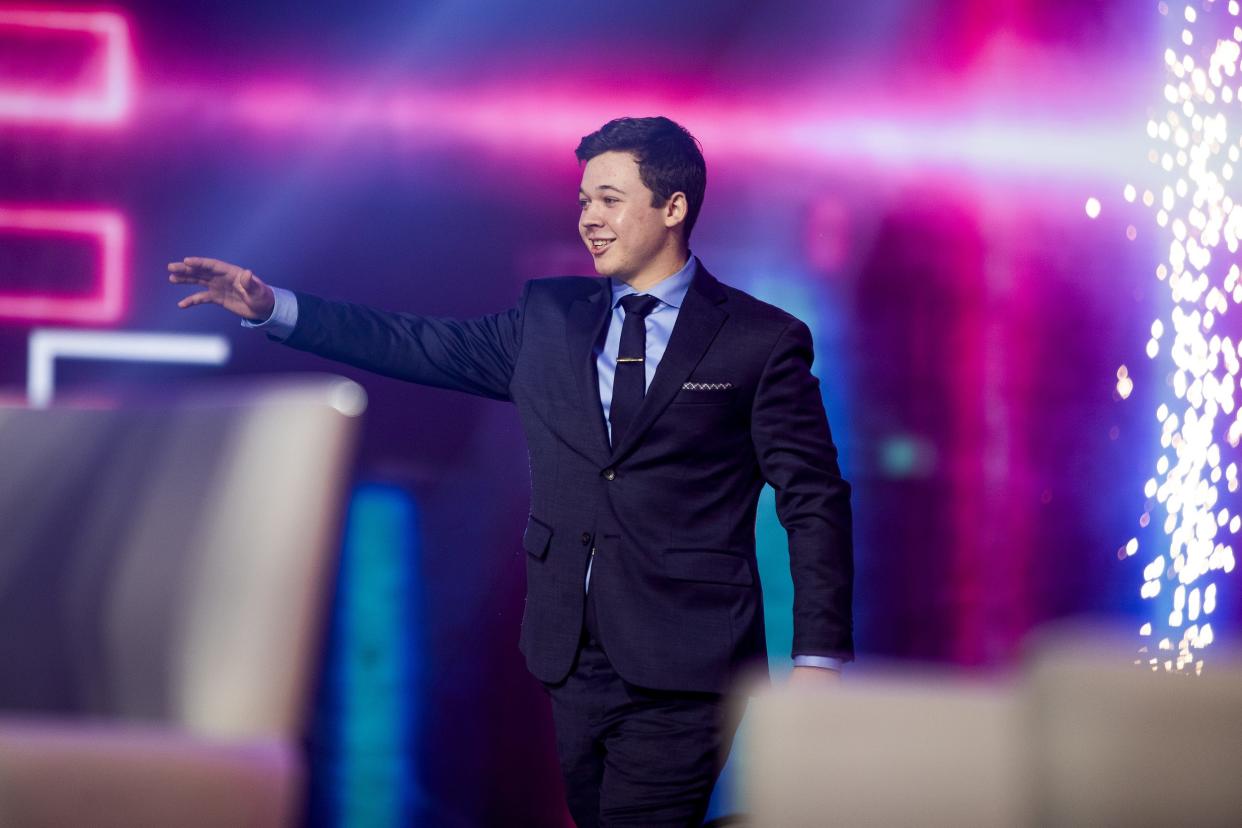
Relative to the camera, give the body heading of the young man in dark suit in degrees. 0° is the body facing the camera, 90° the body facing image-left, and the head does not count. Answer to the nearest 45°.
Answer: approximately 45°

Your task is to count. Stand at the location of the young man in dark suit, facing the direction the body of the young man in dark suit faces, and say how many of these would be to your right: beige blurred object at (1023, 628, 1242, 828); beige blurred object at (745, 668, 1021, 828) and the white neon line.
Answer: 1

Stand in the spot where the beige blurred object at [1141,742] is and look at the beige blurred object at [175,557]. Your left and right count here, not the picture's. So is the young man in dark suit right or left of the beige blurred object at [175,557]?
right

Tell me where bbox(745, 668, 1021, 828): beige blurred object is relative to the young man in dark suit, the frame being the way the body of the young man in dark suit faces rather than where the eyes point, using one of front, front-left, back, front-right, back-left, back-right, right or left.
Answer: front-left

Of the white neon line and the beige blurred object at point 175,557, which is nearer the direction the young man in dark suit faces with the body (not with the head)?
the beige blurred object

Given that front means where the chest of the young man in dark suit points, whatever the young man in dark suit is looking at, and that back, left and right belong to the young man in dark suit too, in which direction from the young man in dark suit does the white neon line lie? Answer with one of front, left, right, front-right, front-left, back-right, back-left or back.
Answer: right

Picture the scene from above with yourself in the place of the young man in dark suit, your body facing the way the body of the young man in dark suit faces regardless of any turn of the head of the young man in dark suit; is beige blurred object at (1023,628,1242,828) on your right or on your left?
on your left

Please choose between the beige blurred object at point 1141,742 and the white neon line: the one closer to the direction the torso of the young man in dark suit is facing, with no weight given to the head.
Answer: the beige blurred object
